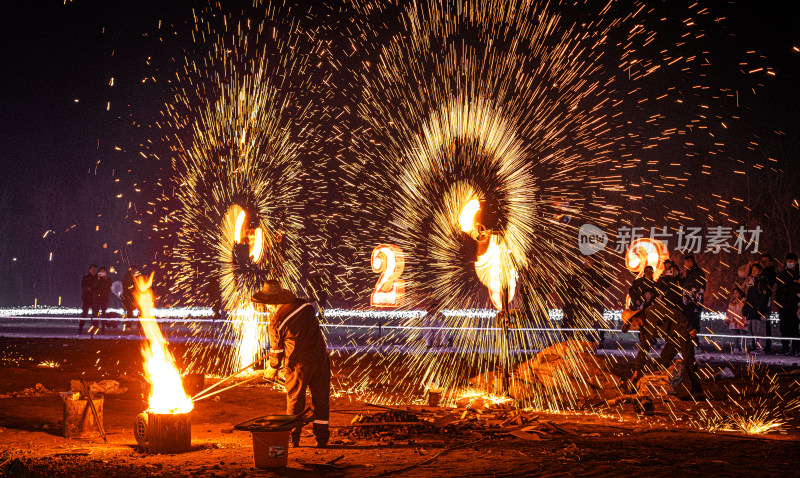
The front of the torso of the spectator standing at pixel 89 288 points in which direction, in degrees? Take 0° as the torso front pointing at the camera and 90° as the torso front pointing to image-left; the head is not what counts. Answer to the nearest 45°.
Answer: approximately 315°

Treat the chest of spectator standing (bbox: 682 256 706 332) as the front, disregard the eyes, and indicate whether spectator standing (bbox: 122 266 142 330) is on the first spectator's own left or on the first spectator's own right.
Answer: on the first spectator's own right

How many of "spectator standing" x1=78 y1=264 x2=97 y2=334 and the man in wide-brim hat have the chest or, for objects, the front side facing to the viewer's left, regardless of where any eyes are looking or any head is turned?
1

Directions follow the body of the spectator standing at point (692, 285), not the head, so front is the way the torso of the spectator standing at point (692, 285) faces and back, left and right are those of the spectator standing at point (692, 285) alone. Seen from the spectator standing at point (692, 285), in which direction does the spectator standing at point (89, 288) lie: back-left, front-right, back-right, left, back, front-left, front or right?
front-right

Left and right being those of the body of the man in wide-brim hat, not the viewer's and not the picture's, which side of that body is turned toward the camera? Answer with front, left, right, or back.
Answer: left

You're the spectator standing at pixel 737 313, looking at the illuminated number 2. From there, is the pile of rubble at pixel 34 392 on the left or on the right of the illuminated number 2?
left

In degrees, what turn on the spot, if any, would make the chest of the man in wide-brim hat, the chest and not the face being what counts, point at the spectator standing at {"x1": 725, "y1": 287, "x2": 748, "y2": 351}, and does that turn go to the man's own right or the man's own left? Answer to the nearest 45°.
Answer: approximately 135° to the man's own right

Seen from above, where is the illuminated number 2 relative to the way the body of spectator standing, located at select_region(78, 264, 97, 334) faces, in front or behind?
in front

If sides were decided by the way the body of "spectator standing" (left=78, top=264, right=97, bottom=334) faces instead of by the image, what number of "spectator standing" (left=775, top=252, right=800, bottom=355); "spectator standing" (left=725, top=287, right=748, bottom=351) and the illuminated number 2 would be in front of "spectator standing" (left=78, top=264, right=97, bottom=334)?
3

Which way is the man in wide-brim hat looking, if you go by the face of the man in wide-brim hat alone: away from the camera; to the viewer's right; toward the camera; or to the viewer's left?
to the viewer's left
